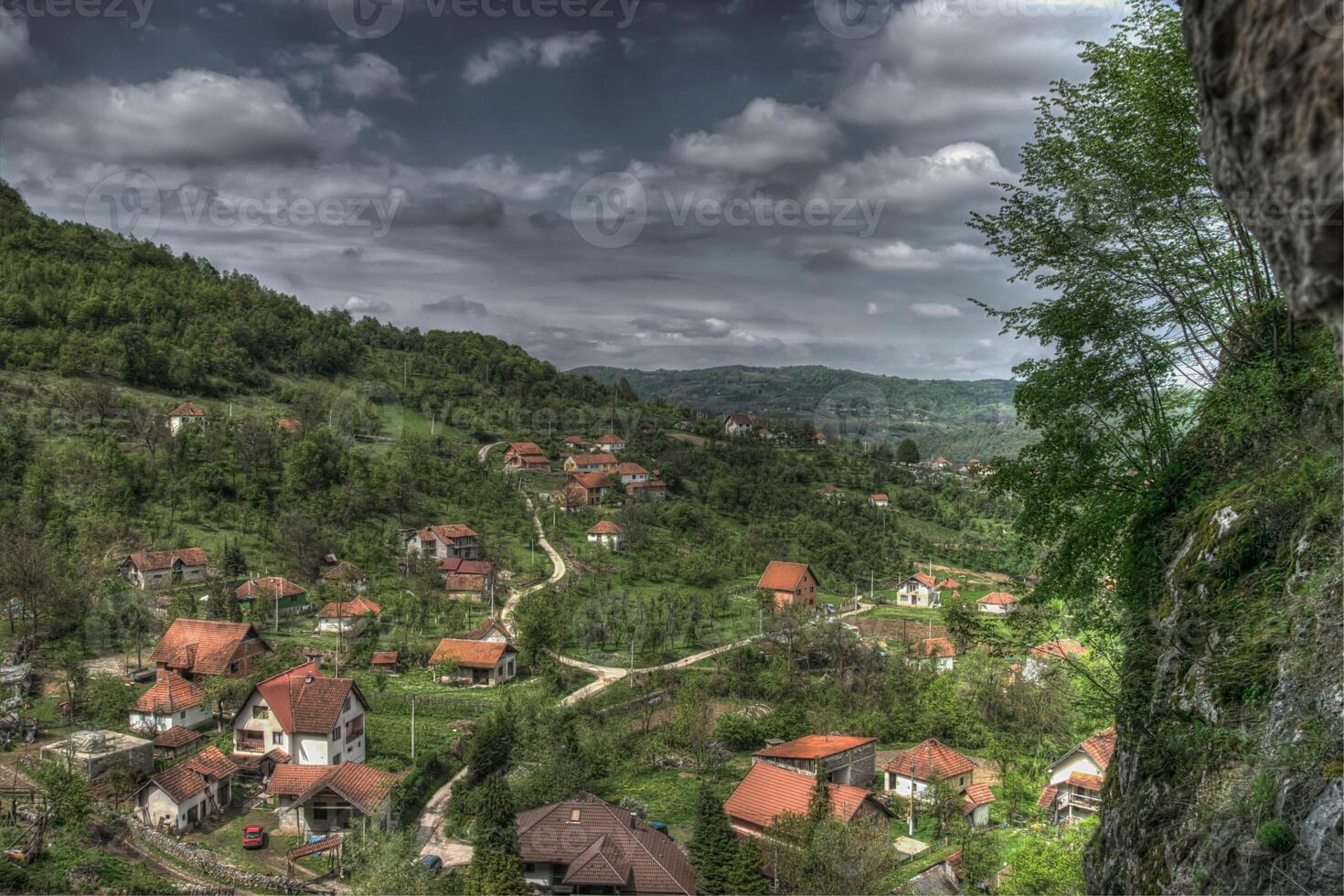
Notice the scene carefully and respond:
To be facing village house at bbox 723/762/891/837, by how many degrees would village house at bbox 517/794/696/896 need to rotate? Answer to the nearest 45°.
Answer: approximately 135° to its left

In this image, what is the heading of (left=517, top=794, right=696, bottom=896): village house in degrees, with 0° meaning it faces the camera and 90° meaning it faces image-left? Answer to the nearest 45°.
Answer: approximately 0°

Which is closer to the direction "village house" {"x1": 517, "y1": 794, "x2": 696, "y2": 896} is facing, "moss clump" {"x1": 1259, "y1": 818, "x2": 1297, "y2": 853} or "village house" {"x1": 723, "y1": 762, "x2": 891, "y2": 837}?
the moss clump

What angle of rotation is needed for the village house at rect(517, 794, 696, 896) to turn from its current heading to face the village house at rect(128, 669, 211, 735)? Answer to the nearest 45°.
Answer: approximately 135° to its right

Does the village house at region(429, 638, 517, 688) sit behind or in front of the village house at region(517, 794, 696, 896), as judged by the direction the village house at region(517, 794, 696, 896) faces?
behind

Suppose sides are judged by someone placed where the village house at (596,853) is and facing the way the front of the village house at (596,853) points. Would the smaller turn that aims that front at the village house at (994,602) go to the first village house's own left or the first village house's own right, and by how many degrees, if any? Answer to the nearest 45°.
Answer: approximately 135° to the first village house's own left

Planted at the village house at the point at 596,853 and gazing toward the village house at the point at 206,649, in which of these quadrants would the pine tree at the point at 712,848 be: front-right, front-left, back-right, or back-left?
back-right

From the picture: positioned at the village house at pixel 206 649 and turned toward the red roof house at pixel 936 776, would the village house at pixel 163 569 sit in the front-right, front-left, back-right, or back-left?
back-left

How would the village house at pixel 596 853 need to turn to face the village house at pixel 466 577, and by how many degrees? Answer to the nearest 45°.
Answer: approximately 180°

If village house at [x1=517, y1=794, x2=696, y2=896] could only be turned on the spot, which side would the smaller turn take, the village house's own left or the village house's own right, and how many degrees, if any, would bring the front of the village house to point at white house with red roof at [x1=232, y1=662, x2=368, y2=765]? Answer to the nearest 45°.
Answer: approximately 135° to the village house's own right

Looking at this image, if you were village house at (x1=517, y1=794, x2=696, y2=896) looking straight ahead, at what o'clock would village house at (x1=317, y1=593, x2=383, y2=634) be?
village house at (x1=317, y1=593, x2=383, y2=634) is roughly at 5 o'clock from village house at (x1=517, y1=794, x2=696, y2=896).
